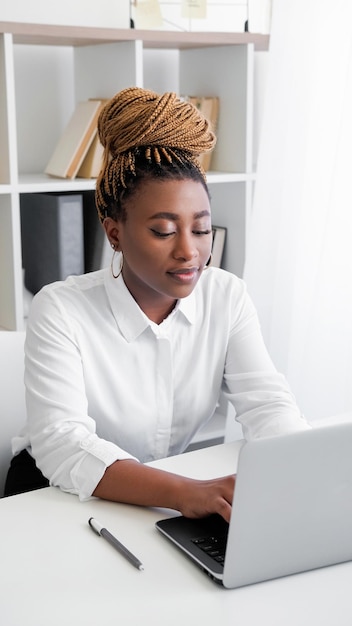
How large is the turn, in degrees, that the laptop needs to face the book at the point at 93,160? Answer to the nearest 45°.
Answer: approximately 45° to its right

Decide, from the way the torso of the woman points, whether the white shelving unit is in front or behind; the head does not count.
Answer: behind

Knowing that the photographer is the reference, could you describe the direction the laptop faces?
facing away from the viewer and to the left of the viewer

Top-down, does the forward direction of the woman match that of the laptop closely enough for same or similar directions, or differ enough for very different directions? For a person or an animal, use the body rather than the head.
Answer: very different directions

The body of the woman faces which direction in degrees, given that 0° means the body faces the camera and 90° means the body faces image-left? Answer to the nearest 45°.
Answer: approximately 315°

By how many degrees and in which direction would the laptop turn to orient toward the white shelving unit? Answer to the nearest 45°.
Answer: approximately 45° to its right
